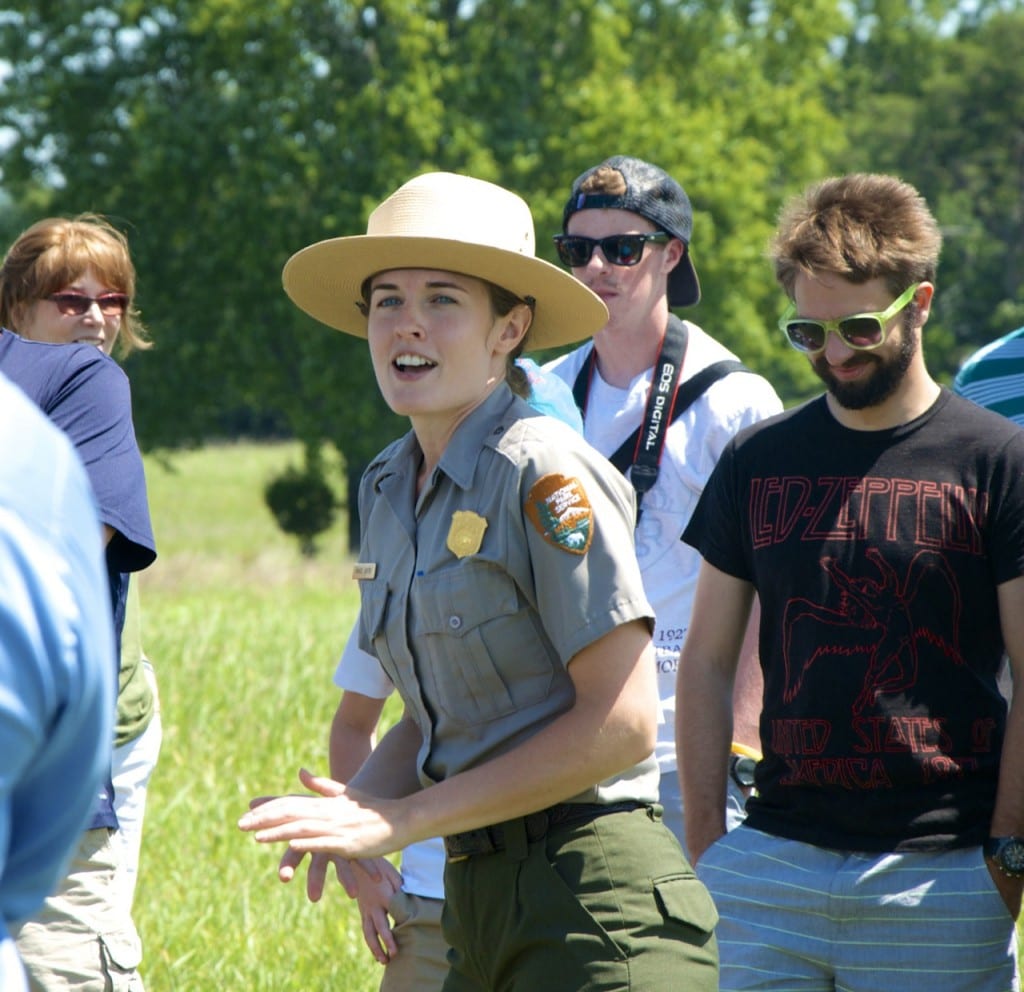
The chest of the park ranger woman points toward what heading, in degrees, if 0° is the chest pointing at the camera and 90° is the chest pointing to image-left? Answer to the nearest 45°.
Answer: approximately 45°

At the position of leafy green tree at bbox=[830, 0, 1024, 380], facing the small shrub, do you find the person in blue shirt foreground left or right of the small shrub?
left

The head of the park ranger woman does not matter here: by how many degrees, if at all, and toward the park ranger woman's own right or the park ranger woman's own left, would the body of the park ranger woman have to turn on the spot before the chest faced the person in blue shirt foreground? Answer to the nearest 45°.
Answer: approximately 45° to the park ranger woman's own left

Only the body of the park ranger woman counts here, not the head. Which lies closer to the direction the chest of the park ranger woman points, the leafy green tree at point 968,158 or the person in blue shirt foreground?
the person in blue shirt foreground

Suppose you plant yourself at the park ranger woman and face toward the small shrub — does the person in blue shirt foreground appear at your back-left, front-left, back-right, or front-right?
back-left

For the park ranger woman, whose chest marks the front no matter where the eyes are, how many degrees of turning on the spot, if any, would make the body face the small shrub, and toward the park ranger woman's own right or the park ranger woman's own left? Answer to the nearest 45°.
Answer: approximately 135° to the park ranger woman's own right

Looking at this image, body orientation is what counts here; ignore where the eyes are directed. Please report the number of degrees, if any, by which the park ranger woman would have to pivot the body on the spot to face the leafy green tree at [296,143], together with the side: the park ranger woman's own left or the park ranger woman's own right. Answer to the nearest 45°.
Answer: approximately 135° to the park ranger woman's own right

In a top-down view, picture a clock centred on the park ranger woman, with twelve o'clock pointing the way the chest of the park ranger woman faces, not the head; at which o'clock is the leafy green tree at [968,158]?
The leafy green tree is roughly at 5 o'clock from the park ranger woman.

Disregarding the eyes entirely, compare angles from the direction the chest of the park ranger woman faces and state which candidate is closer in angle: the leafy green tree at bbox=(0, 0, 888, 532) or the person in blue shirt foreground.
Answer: the person in blue shirt foreground
